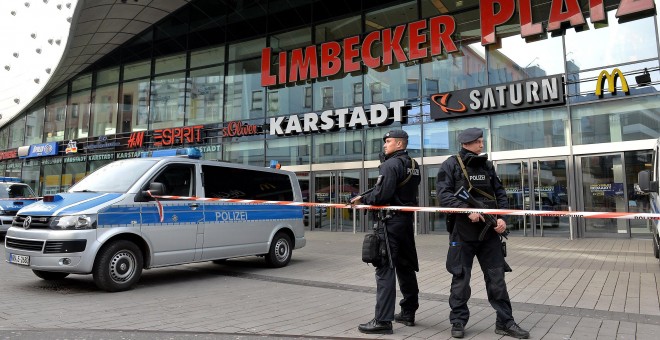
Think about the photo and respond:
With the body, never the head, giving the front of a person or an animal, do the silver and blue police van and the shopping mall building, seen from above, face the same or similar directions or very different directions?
same or similar directions

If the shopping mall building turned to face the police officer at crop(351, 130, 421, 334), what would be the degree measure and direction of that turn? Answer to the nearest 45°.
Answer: approximately 45° to its left

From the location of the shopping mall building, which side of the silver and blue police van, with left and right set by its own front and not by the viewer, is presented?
back

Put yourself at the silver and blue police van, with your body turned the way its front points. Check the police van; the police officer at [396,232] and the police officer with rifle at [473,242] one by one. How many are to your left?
2

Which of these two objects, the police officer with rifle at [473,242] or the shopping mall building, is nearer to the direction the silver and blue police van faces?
the police officer with rifle

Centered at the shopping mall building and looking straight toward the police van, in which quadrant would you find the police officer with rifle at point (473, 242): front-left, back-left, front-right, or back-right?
front-left

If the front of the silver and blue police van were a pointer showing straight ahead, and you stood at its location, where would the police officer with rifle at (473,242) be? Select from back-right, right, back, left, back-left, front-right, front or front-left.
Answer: left

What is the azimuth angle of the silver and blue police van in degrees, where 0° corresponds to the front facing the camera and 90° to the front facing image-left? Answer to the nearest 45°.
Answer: approximately 45°

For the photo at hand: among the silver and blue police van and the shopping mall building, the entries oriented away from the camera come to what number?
0

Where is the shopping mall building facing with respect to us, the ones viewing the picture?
facing the viewer and to the left of the viewer

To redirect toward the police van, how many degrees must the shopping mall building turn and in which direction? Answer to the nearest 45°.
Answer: approximately 45° to its right

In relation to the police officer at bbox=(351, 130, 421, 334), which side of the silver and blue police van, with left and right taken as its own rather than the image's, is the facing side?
left
